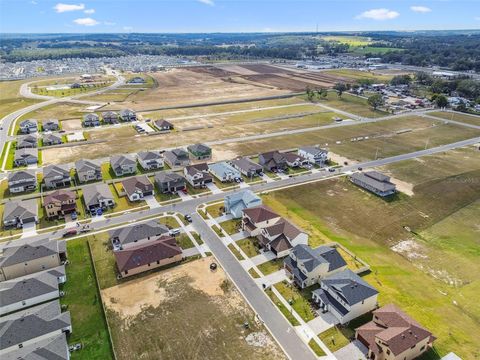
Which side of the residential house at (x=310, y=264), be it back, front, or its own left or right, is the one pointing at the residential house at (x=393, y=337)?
left

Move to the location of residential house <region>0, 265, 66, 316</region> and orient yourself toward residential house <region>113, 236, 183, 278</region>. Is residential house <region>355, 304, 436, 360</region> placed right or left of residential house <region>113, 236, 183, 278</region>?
right

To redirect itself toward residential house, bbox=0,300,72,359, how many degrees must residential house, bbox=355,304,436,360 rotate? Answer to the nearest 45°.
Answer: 0° — it already faces it

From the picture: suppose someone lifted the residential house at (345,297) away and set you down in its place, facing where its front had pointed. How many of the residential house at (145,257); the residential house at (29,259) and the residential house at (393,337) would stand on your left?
1

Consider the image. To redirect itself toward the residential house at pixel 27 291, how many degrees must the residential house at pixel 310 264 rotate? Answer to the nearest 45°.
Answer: approximately 45° to its right

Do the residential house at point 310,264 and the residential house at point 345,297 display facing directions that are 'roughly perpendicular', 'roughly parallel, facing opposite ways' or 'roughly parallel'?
roughly parallel

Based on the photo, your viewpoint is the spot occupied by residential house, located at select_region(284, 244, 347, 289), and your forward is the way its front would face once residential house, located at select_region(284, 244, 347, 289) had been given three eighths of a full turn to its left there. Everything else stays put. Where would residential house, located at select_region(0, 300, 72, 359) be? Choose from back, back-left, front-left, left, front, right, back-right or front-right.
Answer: back-right

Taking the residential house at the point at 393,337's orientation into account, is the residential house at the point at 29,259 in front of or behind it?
in front

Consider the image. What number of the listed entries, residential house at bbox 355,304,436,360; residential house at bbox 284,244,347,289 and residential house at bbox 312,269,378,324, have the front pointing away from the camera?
0

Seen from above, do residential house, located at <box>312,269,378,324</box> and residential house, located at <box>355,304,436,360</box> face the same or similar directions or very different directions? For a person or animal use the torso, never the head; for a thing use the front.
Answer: same or similar directions

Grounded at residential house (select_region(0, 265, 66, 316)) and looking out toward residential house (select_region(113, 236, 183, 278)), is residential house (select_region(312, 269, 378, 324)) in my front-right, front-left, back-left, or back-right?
front-right

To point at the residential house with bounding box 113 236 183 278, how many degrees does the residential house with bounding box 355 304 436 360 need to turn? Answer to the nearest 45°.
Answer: approximately 45° to its right

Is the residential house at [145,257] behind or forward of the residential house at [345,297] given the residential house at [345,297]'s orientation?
forward

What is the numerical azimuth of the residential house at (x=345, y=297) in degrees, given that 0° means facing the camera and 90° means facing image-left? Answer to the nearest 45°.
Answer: approximately 45°

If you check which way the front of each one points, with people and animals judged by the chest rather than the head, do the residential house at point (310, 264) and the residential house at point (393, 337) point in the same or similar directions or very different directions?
same or similar directions

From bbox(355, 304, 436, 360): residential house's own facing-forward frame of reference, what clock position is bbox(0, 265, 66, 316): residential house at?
bbox(0, 265, 66, 316): residential house is roughly at 1 o'clock from bbox(355, 304, 436, 360): residential house.

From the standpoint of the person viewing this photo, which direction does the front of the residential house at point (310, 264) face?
facing the viewer and to the left of the viewer

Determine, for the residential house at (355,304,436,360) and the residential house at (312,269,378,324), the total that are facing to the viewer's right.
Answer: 0
